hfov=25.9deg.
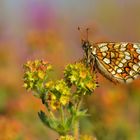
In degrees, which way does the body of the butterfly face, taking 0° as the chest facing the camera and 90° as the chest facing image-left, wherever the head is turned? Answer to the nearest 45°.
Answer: approximately 90°
